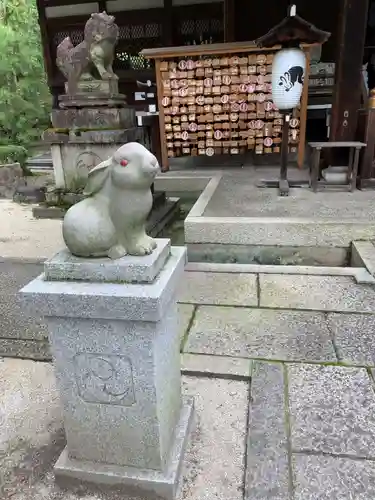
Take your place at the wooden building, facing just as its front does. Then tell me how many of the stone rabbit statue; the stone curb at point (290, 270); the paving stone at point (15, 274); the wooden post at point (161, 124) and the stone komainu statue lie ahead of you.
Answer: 5

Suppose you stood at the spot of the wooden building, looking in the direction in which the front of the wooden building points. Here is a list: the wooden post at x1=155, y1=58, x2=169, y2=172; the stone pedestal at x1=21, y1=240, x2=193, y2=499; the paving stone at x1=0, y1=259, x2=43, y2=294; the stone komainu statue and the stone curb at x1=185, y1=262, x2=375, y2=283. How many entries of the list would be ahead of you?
5

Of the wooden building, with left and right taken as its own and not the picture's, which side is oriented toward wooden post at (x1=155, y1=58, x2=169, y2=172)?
front

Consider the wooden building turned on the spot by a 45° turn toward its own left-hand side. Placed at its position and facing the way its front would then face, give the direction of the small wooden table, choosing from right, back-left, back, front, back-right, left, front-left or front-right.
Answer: front

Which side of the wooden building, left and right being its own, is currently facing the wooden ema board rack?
front

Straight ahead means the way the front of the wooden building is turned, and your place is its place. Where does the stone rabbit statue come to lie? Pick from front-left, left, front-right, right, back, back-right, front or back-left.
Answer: front

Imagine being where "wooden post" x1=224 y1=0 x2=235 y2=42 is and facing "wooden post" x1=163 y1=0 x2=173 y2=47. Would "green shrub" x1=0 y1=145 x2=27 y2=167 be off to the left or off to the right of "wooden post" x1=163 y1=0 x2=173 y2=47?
left

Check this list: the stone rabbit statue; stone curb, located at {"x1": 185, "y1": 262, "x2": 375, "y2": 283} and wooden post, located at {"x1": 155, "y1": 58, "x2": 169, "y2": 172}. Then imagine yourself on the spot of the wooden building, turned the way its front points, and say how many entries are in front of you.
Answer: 3

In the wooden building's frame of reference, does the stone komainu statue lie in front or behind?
in front

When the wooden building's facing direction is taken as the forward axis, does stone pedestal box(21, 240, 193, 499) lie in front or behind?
in front

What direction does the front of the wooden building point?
toward the camera

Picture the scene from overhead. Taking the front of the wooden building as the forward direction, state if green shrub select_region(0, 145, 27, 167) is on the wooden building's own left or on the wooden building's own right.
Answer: on the wooden building's own right
